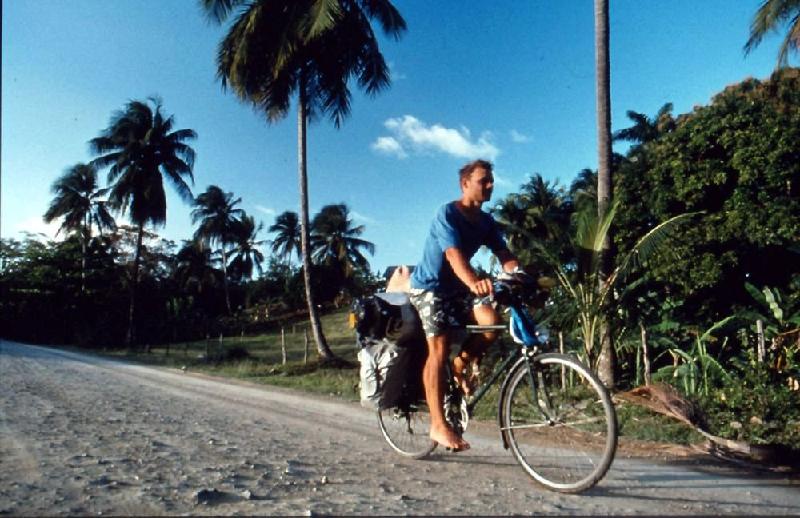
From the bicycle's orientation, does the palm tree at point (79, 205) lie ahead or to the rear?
to the rear

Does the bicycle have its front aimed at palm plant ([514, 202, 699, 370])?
no

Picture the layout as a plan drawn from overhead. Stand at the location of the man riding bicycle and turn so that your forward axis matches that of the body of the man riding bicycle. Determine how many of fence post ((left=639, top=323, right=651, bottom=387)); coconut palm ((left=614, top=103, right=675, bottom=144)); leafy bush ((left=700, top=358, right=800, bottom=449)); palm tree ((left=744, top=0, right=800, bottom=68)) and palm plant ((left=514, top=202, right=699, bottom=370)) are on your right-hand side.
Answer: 0

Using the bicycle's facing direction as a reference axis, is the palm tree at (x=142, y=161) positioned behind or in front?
behind

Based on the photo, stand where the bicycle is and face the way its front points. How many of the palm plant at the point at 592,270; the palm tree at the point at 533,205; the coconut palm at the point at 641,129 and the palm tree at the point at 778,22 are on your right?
0

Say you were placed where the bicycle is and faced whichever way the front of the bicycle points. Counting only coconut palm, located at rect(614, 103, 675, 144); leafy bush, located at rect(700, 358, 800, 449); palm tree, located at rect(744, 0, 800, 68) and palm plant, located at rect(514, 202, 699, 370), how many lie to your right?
0

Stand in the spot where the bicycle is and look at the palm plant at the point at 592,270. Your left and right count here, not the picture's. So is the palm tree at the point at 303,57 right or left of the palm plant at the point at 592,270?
left

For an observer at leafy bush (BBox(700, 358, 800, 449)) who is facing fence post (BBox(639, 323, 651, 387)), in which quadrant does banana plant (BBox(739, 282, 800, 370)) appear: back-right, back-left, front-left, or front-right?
front-right

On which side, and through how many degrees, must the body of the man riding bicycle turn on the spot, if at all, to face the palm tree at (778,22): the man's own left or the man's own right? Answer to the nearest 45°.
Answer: approximately 90° to the man's own left

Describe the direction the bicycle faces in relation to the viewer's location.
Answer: facing the viewer and to the right of the viewer
